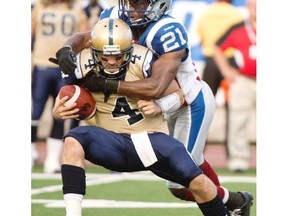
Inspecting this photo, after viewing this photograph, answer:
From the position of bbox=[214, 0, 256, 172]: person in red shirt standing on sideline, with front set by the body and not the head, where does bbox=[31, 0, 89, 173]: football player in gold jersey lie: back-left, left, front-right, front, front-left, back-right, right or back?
right

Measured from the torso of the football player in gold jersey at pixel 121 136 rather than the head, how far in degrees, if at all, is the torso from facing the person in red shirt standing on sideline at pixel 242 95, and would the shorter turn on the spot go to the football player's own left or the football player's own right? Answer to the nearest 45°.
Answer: approximately 180°

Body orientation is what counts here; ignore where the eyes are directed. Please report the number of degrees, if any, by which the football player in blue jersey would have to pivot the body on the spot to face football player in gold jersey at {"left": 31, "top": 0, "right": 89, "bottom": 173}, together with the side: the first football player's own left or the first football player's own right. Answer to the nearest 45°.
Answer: approximately 135° to the first football player's own right

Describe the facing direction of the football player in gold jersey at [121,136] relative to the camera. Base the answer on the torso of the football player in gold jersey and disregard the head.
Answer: toward the camera

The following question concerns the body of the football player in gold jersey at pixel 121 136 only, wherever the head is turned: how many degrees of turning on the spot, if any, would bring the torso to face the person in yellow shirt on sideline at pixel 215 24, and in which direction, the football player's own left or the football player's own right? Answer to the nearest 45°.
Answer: approximately 180°

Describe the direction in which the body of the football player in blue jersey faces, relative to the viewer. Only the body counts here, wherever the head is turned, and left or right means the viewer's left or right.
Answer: facing the viewer and to the left of the viewer

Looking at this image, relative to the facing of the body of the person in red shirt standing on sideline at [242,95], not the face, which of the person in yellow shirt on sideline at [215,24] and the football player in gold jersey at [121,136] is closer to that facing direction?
the football player in gold jersey

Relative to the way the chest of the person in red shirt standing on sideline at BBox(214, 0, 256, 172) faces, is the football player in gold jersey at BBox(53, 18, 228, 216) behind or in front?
in front

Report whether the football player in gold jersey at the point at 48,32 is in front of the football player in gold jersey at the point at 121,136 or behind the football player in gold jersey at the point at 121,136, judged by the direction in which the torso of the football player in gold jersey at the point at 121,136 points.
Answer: behind

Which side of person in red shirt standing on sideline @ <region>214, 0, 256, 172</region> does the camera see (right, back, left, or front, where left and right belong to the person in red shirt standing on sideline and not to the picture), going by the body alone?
front

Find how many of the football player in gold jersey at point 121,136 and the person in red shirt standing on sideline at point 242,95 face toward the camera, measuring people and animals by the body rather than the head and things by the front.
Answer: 2
